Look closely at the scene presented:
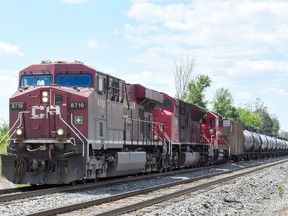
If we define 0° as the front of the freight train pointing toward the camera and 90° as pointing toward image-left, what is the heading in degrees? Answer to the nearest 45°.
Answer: approximately 45°
